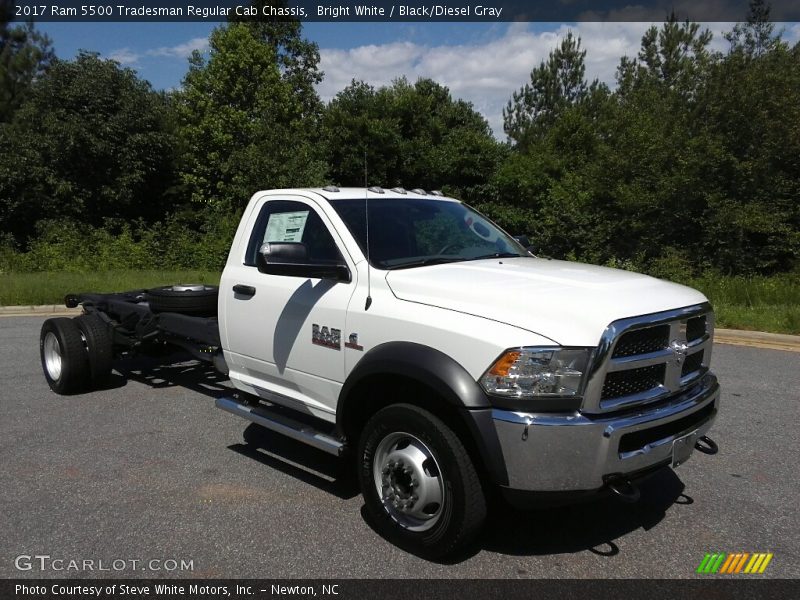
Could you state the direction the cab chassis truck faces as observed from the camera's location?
facing the viewer and to the right of the viewer

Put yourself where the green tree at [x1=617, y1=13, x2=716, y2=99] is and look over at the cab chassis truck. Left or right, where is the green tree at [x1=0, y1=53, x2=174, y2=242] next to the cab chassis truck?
right

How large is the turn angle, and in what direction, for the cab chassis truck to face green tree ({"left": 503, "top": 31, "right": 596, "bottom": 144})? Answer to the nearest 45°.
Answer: approximately 135° to its left

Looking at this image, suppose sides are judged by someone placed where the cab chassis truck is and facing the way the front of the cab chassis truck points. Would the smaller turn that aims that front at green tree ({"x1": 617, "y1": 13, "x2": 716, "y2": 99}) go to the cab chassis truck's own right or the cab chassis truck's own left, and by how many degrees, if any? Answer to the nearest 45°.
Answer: approximately 90° to the cab chassis truck's own left

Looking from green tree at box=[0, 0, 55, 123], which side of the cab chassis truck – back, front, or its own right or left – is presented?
back

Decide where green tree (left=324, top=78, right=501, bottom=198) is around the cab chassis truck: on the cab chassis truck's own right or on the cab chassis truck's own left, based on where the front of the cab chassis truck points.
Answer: on the cab chassis truck's own left

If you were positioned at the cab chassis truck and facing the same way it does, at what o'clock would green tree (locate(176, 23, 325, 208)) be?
The green tree is roughly at 7 o'clock from the cab chassis truck.

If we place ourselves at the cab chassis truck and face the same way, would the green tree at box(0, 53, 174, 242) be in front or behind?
behind
